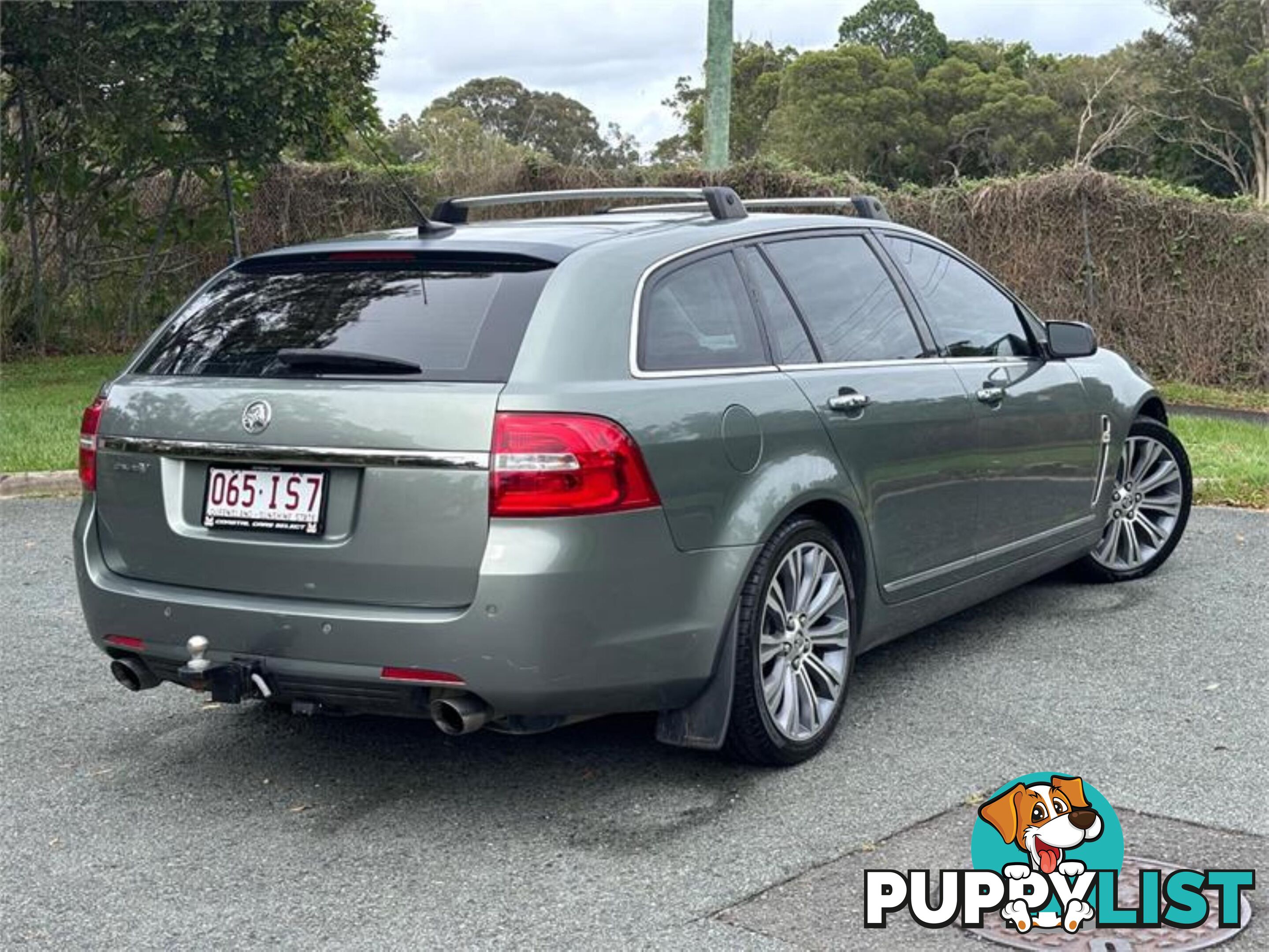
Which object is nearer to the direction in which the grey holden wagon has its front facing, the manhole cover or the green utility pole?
the green utility pole

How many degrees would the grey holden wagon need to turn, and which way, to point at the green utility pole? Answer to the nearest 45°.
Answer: approximately 45° to its left

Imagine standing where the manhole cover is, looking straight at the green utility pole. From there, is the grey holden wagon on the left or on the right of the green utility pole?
left

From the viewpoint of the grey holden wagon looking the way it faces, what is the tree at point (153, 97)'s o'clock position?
The tree is roughly at 10 o'clock from the grey holden wagon.

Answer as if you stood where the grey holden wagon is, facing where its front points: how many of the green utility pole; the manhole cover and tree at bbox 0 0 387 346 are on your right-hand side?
1

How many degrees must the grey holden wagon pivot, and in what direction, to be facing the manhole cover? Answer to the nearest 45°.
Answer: approximately 90° to its right

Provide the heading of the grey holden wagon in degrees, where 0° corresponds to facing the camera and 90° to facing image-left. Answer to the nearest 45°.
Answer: approximately 225°
